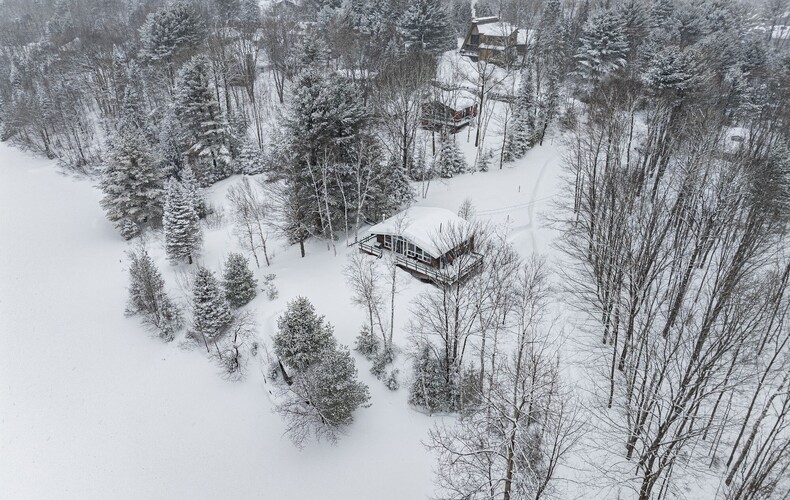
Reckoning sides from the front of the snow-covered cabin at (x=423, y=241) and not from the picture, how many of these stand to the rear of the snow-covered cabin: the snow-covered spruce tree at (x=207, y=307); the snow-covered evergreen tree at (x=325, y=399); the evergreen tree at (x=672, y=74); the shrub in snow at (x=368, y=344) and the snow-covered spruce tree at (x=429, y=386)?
1

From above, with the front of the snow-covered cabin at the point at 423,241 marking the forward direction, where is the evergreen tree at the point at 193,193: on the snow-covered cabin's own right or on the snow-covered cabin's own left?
on the snow-covered cabin's own right

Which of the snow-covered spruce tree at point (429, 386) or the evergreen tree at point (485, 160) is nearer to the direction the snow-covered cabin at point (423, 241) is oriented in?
the snow-covered spruce tree

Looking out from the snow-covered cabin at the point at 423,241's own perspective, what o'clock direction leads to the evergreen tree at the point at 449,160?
The evergreen tree is roughly at 5 o'clock from the snow-covered cabin.

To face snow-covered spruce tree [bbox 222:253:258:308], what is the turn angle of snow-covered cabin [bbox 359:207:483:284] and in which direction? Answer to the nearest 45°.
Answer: approximately 45° to its right

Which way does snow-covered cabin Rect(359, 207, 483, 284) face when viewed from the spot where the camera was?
facing the viewer and to the left of the viewer

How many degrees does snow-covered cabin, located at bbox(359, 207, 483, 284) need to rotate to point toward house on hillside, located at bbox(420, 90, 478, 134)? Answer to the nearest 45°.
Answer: approximately 135° to its right

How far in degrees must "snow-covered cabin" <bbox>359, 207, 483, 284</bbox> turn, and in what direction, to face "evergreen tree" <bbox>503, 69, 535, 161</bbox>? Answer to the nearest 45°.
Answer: approximately 180°

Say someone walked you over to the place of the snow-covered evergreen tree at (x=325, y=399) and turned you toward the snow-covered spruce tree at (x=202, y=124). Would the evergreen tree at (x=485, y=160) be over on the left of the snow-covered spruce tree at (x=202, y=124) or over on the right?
right

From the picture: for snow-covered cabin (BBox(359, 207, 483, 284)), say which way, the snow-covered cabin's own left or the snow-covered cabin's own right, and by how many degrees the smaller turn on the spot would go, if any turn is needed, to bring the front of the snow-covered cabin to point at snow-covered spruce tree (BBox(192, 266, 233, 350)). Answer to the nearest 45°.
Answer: approximately 45° to the snow-covered cabin's own right

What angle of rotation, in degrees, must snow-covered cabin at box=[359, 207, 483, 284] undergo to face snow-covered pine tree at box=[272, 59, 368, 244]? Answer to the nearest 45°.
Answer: approximately 90° to its right

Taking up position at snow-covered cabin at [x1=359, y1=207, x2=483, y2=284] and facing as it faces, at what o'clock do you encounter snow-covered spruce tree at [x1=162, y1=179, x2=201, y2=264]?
The snow-covered spruce tree is roughly at 2 o'clock from the snow-covered cabin.

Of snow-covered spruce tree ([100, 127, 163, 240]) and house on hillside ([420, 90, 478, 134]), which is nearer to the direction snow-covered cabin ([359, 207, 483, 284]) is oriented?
the snow-covered spruce tree

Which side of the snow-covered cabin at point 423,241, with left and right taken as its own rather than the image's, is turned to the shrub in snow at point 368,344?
front

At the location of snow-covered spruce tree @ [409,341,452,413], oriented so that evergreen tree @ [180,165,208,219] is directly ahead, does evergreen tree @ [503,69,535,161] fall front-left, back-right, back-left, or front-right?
front-right

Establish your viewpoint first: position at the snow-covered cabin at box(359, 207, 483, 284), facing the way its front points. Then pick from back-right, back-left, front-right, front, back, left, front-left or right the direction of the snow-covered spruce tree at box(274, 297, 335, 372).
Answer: front

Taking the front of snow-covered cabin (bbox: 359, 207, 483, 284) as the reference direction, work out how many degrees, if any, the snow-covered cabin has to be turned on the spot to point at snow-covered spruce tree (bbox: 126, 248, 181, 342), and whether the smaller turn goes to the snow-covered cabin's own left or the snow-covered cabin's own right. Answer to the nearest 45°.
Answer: approximately 45° to the snow-covered cabin's own right
